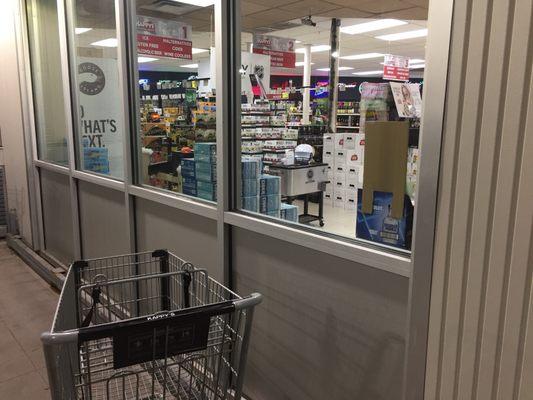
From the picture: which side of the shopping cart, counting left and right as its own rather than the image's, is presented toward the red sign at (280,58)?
front

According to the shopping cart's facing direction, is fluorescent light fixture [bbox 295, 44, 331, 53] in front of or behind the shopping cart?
in front

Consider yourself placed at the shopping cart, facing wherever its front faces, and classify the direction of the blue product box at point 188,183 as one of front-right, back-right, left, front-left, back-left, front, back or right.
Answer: front

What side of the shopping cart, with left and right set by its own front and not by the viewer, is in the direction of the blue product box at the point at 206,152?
front

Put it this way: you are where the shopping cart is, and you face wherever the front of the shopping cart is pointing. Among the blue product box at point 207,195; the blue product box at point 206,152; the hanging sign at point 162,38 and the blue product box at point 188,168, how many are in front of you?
4

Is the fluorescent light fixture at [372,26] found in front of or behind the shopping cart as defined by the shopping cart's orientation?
in front

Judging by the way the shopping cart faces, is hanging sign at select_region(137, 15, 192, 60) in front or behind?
in front

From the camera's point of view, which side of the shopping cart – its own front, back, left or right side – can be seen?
back

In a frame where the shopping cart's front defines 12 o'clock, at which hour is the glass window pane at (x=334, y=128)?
The glass window pane is roughly at 1 o'clock from the shopping cart.

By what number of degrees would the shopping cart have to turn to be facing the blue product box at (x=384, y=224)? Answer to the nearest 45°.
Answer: approximately 90° to its right

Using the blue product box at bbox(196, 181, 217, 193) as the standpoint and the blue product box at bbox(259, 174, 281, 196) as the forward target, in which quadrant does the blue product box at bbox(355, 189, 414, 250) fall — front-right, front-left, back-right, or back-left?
front-right

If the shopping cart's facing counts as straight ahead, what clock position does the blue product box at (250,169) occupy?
The blue product box is roughly at 1 o'clock from the shopping cart.
